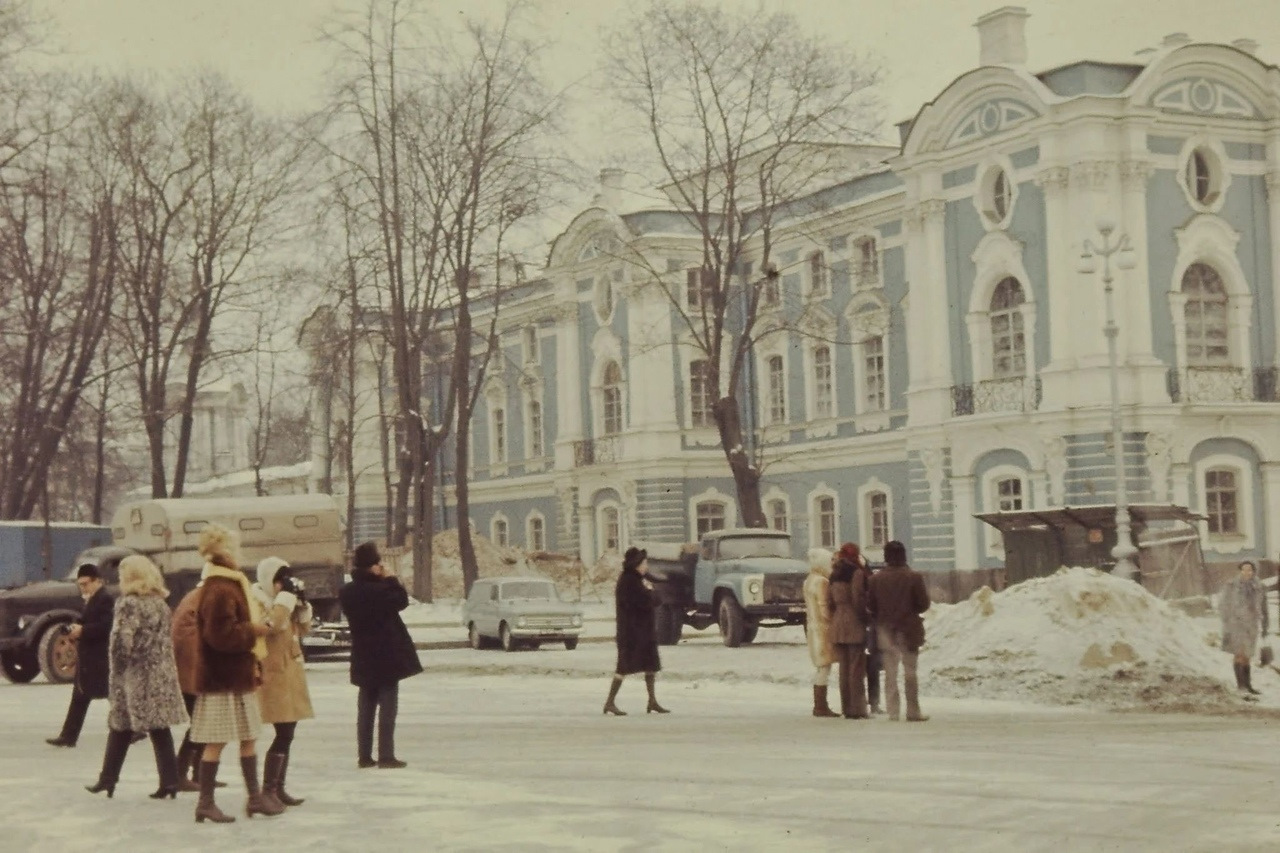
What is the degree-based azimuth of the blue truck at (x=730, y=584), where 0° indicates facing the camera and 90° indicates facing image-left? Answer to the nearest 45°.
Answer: approximately 315°

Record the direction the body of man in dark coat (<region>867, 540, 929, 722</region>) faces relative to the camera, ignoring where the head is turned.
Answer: away from the camera

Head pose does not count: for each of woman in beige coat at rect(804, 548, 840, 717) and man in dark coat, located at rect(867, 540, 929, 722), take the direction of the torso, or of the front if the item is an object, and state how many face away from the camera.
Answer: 1

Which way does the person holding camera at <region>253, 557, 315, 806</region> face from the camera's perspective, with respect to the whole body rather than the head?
to the viewer's right

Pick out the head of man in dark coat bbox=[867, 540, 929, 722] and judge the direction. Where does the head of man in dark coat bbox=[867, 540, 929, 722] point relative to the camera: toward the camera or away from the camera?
away from the camera

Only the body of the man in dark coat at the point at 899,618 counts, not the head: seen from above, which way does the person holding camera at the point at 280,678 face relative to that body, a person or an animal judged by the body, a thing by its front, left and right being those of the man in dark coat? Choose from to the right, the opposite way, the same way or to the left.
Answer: to the right

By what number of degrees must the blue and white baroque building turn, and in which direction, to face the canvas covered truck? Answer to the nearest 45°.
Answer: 0° — it already faces it

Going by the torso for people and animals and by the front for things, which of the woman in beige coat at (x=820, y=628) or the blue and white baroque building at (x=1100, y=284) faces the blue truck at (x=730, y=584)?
the blue and white baroque building

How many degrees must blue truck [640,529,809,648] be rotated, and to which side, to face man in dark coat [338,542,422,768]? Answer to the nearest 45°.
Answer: approximately 45° to its right

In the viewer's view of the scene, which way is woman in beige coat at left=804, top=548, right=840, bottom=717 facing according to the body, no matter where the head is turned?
to the viewer's right
